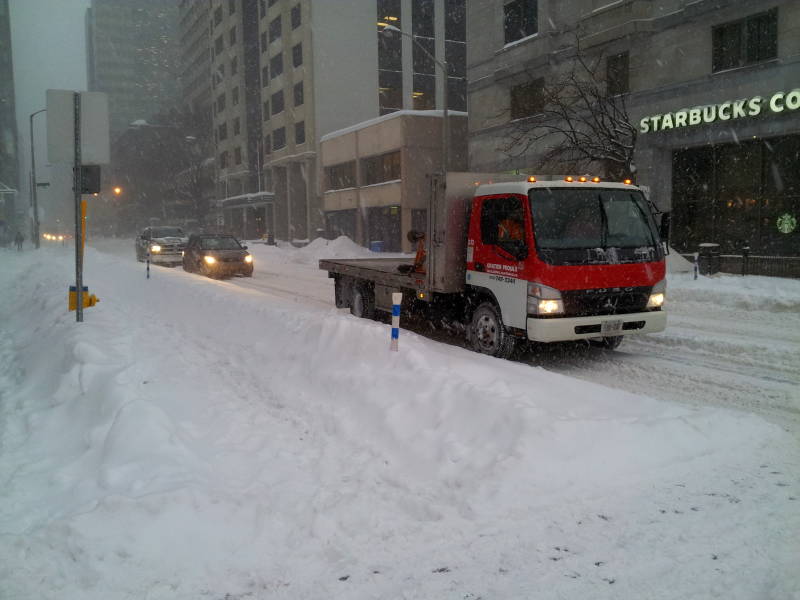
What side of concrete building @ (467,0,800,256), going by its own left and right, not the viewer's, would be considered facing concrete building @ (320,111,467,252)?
right

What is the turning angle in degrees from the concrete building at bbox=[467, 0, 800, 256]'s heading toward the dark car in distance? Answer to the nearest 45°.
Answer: approximately 45° to its right

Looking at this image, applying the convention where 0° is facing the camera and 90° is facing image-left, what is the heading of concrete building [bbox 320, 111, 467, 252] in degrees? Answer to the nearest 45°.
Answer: approximately 45°

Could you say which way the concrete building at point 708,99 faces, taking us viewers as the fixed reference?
facing the viewer and to the left of the viewer

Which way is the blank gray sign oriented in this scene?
away from the camera

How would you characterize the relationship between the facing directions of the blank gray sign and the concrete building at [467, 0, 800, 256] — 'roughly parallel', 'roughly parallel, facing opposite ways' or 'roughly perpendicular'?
roughly perpendicular

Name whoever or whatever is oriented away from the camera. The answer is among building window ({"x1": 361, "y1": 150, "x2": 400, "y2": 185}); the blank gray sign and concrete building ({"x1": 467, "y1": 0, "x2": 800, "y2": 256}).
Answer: the blank gray sign

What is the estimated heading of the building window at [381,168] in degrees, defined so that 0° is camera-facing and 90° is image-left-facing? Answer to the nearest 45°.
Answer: approximately 45°

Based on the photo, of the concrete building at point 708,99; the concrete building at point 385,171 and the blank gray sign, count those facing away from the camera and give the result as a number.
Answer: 1
